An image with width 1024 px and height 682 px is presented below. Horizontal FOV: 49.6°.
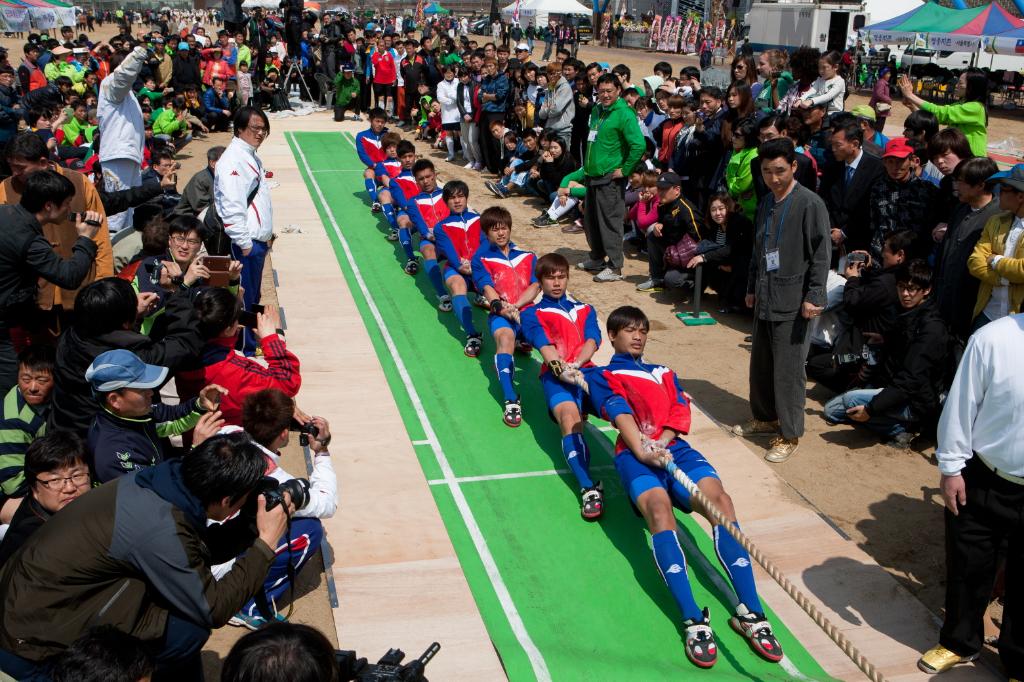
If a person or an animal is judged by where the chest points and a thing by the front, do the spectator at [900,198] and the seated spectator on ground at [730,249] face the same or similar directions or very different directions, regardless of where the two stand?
same or similar directions

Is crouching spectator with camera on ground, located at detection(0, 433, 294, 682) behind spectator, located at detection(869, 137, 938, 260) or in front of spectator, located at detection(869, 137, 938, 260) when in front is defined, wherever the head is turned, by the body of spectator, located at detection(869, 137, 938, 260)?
in front

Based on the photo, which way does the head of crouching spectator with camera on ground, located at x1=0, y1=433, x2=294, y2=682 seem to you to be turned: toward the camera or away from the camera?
away from the camera

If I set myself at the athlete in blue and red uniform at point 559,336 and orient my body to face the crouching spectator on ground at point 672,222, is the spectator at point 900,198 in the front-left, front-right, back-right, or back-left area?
front-right

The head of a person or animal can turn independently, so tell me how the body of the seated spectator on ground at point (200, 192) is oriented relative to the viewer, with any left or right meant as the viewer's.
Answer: facing to the right of the viewer

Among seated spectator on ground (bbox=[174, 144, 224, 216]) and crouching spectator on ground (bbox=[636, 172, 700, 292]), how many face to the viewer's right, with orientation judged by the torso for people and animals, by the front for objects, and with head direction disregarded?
1

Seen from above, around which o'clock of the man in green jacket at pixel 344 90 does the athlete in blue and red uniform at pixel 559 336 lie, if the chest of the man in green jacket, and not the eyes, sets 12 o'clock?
The athlete in blue and red uniform is roughly at 12 o'clock from the man in green jacket.

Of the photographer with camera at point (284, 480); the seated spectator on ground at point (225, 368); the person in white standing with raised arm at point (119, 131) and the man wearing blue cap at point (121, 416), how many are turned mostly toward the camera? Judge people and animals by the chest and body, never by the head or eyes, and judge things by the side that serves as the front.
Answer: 0

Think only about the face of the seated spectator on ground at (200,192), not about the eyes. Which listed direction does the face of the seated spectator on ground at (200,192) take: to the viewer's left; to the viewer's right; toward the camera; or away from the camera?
to the viewer's right

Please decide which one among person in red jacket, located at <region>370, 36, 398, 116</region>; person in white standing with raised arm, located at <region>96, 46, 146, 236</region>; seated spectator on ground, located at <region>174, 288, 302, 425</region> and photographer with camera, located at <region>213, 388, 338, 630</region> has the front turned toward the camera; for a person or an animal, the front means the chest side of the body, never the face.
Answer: the person in red jacket

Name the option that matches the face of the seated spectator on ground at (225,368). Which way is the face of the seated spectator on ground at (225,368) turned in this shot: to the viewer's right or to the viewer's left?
to the viewer's right

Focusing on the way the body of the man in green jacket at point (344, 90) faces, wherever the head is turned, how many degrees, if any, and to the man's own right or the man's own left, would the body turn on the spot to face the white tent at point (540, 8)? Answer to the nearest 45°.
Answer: approximately 135° to the man's own left

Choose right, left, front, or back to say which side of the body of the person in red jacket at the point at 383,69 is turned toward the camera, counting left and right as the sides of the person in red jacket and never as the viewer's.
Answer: front

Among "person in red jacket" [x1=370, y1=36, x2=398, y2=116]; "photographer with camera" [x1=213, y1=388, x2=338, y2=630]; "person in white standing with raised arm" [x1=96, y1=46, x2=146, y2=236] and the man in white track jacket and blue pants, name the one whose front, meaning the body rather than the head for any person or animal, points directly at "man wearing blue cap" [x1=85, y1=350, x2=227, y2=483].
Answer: the person in red jacket
